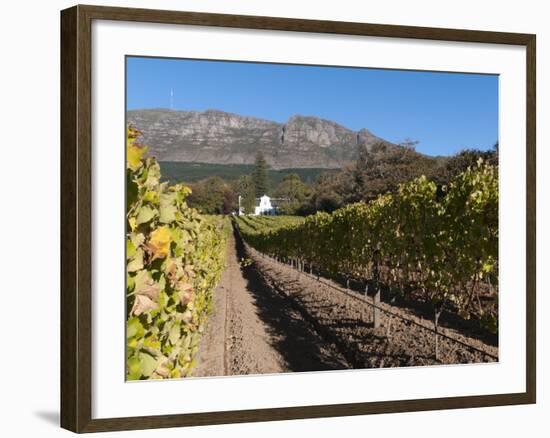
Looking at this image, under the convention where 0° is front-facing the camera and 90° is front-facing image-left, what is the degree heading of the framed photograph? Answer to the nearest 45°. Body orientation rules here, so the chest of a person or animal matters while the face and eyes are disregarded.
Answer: approximately 315°
